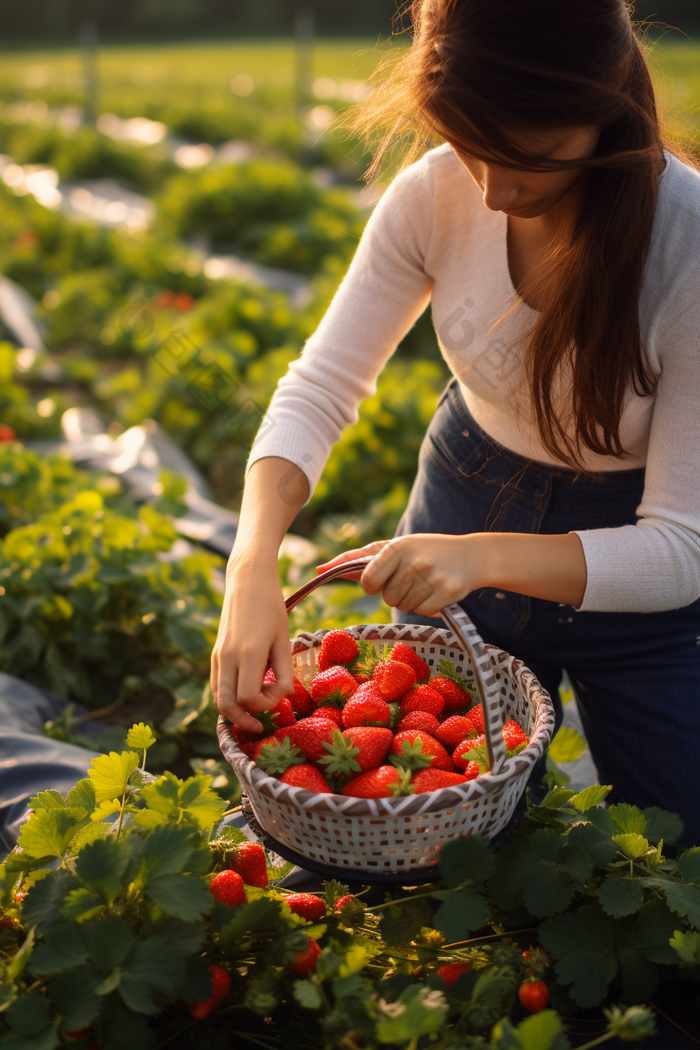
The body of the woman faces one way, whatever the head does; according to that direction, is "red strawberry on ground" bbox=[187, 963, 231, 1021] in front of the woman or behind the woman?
in front

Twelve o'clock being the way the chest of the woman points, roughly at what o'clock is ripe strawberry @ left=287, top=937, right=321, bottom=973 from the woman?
The ripe strawberry is roughly at 11 o'clock from the woman.

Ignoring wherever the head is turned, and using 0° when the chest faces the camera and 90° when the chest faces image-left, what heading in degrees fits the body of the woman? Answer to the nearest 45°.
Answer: approximately 45°

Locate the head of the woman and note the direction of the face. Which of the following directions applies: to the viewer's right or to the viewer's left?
to the viewer's left

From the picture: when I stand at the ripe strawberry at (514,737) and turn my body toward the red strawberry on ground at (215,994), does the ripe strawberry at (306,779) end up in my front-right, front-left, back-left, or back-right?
front-right

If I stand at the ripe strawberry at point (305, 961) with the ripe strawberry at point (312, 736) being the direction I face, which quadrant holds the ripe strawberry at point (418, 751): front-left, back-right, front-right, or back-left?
front-right
